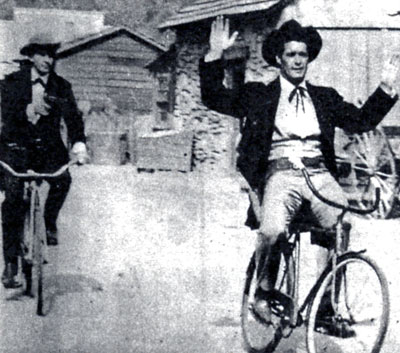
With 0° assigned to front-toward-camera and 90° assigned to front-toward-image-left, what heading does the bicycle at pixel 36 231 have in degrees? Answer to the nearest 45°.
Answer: approximately 0°

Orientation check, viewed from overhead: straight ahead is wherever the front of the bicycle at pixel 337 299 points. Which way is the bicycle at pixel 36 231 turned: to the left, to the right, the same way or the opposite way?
the same way

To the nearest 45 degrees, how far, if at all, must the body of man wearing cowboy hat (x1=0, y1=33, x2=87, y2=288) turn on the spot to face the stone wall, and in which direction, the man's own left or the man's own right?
approximately 135° to the man's own left

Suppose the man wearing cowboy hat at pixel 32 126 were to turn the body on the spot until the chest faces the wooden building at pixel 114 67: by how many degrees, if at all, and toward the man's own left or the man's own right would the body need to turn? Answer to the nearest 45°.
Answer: approximately 180°

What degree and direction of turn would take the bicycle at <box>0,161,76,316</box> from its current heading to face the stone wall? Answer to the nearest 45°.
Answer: approximately 135° to its left

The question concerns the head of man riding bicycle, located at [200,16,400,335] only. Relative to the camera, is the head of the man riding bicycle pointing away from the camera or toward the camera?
toward the camera

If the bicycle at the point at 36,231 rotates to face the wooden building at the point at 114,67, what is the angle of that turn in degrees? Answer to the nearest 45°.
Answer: approximately 180°

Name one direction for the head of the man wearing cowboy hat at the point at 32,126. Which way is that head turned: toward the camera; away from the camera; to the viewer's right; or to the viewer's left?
toward the camera

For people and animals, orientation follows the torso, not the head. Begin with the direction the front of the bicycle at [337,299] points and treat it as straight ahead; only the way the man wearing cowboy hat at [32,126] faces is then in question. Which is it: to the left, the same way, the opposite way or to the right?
the same way

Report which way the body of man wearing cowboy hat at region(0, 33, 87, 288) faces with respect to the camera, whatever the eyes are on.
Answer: toward the camera

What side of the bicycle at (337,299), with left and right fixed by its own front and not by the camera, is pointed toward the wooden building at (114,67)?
back

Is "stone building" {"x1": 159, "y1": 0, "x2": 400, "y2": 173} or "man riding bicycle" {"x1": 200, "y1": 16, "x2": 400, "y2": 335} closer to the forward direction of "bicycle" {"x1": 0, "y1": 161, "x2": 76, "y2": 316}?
the man riding bicycle

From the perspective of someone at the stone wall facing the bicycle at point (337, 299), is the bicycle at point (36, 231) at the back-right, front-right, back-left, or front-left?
front-right

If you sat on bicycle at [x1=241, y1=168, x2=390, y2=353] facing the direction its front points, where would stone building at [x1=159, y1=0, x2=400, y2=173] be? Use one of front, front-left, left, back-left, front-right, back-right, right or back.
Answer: back-left

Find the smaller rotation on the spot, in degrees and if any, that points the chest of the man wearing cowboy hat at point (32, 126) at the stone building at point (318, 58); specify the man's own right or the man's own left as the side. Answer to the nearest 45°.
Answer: approximately 135° to the man's own left
